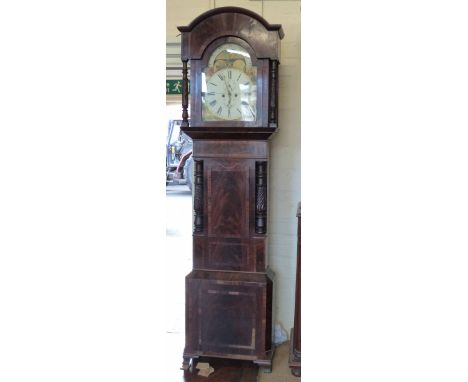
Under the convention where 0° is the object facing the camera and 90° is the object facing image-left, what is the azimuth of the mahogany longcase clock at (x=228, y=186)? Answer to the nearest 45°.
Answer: approximately 0°
